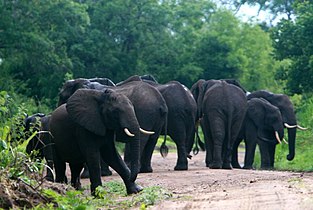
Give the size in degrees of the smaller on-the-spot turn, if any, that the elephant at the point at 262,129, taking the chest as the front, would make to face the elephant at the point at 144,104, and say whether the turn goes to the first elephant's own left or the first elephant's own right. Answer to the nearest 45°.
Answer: approximately 135° to the first elephant's own right

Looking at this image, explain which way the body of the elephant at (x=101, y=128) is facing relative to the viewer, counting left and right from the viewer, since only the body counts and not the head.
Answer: facing the viewer and to the right of the viewer

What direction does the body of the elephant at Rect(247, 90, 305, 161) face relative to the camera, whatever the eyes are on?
to the viewer's right

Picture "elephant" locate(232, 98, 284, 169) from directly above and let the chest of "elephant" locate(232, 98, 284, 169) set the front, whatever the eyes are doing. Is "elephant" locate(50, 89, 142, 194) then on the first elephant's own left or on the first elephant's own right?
on the first elephant's own right

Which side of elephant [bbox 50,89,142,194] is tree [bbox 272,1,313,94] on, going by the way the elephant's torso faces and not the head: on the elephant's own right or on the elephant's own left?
on the elephant's own left

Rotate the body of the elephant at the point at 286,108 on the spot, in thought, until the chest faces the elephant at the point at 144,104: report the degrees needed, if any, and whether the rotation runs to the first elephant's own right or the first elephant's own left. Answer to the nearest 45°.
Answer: approximately 135° to the first elephant's own right

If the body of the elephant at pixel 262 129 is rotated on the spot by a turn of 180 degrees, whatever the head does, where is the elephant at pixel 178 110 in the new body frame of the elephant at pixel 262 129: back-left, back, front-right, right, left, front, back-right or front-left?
front-left
